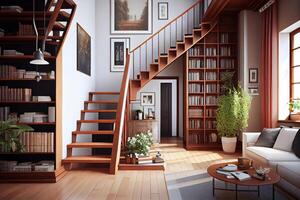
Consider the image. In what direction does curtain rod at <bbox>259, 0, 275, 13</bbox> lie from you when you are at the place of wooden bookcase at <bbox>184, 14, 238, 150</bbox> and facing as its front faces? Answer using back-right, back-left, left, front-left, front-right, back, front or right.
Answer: front-left

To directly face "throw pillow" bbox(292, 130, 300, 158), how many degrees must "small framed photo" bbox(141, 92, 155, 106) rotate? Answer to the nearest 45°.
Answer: approximately 45° to its left

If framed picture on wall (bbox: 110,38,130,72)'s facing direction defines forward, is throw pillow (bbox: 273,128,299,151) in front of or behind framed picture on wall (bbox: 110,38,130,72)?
in front

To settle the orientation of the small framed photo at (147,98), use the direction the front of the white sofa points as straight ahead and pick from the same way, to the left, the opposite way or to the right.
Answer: to the left

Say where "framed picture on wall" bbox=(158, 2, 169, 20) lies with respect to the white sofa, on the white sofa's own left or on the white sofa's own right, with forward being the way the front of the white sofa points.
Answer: on the white sofa's own right

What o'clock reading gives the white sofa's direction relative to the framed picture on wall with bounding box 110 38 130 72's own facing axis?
The white sofa is roughly at 11 o'clock from the framed picture on wall.

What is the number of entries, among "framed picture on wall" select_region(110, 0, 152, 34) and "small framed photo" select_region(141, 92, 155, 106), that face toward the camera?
2

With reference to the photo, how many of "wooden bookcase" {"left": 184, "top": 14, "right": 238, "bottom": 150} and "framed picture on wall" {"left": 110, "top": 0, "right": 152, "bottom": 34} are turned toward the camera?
2

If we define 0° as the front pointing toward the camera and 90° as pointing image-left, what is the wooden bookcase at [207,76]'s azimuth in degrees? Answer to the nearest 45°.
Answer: approximately 0°

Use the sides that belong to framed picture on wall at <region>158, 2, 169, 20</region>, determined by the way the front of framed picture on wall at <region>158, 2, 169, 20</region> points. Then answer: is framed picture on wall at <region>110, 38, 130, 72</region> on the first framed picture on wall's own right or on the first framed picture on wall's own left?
on the first framed picture on wall's own right

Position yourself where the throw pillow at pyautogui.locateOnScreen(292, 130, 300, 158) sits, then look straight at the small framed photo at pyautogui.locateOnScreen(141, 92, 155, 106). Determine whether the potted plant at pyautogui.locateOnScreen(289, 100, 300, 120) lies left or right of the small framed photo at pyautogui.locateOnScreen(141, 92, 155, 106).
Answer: right

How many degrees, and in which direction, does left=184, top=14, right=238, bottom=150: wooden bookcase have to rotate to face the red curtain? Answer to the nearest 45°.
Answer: approximately 45° to its left
